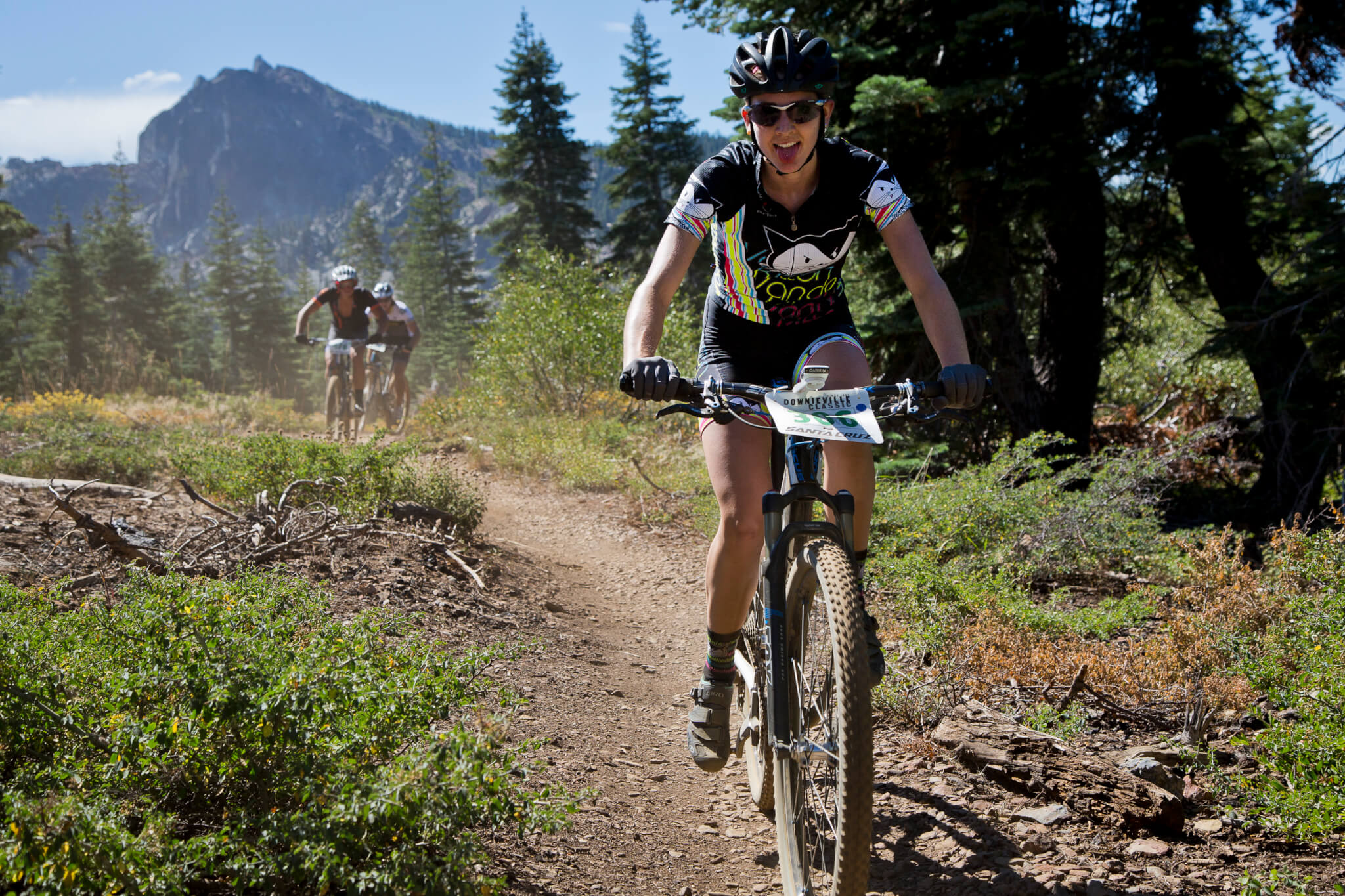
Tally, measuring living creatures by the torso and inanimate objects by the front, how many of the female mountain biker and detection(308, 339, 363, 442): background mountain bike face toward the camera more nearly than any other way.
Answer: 2

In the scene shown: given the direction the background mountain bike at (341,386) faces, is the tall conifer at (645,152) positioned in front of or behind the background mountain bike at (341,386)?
behind

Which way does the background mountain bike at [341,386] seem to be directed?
toward the camera

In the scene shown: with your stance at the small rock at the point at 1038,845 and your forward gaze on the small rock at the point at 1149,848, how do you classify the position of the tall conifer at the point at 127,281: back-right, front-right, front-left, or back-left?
back-left

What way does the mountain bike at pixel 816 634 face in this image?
toward the camera

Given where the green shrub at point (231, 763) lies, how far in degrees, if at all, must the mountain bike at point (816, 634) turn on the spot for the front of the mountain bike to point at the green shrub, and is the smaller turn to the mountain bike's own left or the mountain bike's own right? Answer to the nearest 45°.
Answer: approximately 90° to the mountain bike's own right

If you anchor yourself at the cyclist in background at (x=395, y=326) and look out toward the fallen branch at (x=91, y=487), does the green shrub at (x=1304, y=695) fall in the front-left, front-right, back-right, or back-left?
front-left

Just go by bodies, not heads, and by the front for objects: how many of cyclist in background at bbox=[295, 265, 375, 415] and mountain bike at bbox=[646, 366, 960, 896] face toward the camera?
2

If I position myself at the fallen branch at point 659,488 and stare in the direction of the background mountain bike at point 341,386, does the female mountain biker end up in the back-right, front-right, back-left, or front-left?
back-left

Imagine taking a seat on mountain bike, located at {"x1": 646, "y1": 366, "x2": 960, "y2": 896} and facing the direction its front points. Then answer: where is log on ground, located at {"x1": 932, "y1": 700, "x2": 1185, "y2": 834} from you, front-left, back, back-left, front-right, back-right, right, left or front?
back-left

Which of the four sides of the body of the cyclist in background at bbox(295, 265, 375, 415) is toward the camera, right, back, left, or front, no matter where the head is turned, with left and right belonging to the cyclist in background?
front

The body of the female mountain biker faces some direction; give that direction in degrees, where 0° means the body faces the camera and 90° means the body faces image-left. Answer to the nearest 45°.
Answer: approximately 0°
